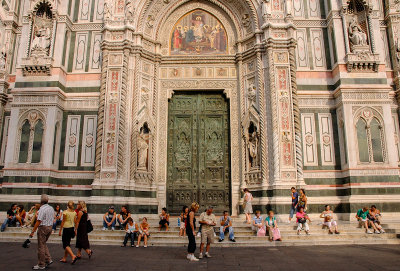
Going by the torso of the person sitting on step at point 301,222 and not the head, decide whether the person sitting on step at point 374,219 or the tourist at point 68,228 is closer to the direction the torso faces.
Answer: the tourist

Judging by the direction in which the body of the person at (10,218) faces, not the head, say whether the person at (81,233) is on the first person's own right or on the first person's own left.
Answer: on the first person's own left

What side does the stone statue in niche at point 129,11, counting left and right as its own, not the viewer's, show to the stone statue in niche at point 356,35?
left

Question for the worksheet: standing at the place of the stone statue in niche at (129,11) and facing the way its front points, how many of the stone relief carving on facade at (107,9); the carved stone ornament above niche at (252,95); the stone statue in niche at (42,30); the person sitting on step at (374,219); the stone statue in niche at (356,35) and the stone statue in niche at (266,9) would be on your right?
2

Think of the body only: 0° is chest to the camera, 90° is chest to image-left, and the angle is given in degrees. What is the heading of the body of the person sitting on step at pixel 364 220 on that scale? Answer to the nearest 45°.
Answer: approximately 315°

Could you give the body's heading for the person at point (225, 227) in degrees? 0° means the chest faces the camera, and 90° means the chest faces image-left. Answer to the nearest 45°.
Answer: approximately 0°

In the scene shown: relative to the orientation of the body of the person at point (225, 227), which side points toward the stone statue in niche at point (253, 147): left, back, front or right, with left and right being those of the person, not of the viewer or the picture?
back

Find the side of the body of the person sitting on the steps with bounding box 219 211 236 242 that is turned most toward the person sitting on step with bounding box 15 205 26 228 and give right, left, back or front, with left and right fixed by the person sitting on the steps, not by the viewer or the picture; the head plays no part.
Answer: right

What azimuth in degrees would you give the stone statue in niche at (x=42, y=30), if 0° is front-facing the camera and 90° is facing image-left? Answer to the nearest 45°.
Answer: approximately 0°
